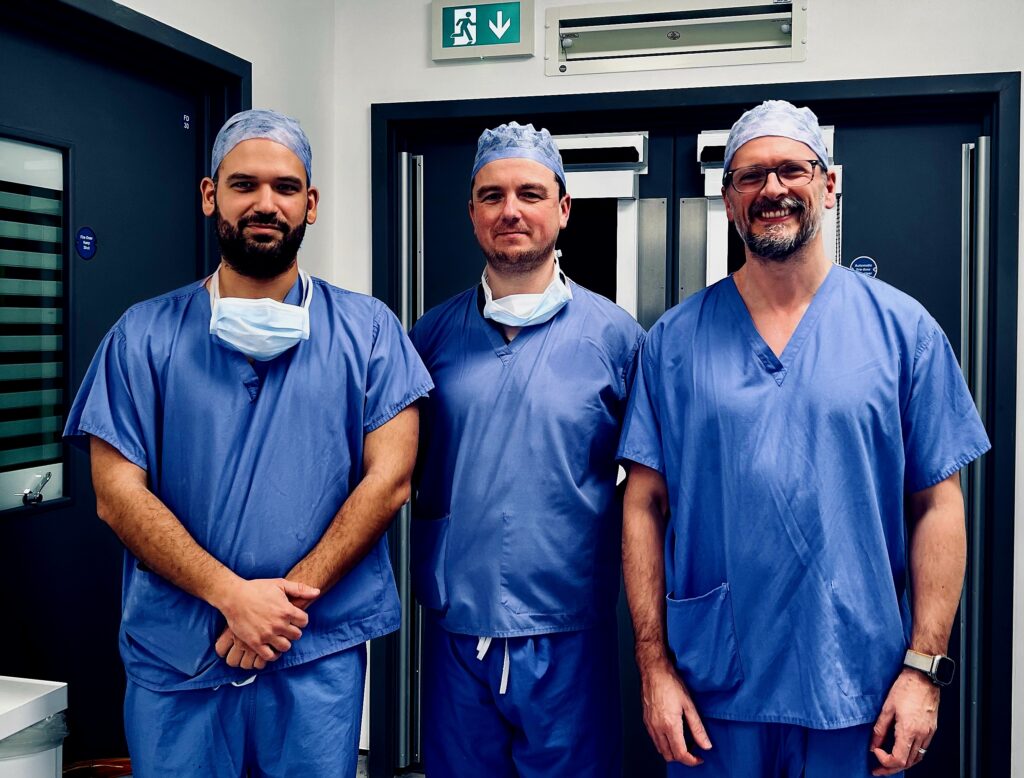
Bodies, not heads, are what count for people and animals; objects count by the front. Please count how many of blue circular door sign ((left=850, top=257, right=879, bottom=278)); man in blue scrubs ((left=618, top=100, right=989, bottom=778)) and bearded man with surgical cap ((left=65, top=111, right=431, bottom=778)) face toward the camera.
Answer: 3

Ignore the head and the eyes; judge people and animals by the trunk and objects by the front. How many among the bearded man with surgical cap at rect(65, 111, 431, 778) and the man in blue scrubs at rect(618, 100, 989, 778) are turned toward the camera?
2

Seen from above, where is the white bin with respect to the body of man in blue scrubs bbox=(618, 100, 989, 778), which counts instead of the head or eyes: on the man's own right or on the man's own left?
on the man's own right

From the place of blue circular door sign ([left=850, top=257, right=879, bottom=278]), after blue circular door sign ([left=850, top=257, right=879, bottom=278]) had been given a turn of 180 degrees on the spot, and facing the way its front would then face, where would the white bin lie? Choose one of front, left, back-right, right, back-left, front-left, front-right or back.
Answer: back-left

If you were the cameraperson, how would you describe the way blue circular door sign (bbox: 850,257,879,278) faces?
facing the viewer

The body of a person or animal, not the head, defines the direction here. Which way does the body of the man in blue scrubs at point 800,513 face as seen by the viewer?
toward the camera

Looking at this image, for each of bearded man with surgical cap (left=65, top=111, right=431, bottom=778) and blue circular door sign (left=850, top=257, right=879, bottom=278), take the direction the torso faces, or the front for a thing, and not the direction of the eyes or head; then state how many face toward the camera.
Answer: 2

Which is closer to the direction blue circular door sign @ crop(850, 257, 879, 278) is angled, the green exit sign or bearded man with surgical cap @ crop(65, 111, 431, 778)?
the bearded man with surgical cap

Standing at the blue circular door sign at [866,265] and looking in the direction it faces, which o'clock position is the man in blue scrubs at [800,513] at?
The man in blue scrubs is roughly at 12 o'clock from the blue circular door sign.

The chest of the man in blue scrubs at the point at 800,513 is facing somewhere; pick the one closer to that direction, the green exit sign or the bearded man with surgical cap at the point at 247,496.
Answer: the bearded man with surgical cap
